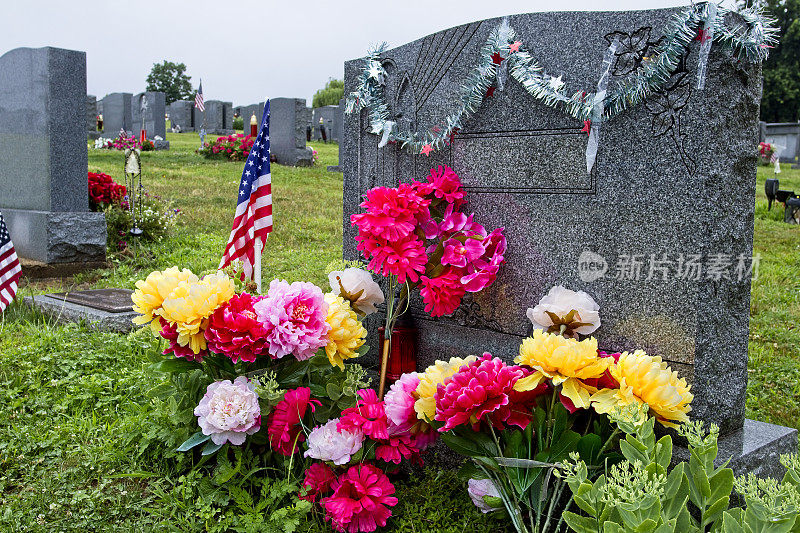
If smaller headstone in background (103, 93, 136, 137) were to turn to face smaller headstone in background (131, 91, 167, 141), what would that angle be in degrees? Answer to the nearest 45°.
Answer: approximately 90° to its left

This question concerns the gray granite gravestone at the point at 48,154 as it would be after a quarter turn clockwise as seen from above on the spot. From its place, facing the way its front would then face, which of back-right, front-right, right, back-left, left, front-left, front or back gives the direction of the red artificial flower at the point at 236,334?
back-left

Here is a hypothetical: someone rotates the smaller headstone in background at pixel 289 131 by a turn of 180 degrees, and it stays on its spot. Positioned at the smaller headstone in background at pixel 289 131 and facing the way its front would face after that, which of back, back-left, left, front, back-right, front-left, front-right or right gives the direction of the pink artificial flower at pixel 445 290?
back-right

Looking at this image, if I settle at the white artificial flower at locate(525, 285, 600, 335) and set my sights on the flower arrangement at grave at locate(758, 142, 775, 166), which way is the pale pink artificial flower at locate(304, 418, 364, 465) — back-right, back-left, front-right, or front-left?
back-left

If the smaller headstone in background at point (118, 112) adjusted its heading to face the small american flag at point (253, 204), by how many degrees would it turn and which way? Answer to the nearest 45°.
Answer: approximately 45° to its left

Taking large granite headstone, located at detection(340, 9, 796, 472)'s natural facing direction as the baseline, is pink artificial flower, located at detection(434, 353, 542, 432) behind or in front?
in front

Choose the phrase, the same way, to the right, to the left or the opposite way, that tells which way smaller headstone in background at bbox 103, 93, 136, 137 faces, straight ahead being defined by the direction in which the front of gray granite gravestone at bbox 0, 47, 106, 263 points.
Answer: the same way

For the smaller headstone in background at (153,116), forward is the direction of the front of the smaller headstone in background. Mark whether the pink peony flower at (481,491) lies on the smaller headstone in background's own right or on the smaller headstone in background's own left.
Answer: on the smaller headstone in background's own left

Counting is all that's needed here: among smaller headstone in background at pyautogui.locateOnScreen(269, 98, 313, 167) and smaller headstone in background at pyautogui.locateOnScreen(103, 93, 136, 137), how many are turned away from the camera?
0

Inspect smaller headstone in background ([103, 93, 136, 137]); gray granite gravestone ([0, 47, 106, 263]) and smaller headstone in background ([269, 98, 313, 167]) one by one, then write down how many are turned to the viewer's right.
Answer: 0

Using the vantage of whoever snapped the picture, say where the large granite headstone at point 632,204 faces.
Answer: facing the viewer and to the left of the viewer

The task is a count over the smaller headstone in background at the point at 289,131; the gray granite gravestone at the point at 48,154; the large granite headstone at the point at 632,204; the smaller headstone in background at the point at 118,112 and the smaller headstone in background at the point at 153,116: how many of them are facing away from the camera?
0
